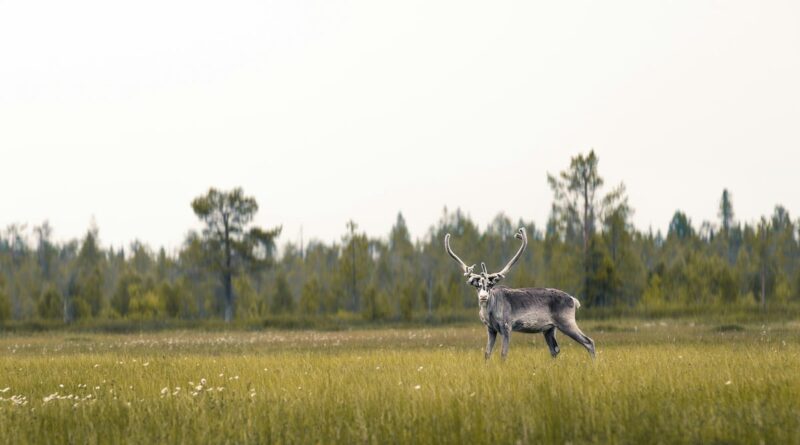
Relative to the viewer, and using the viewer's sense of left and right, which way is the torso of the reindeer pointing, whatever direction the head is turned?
facing to the left of the viewer
